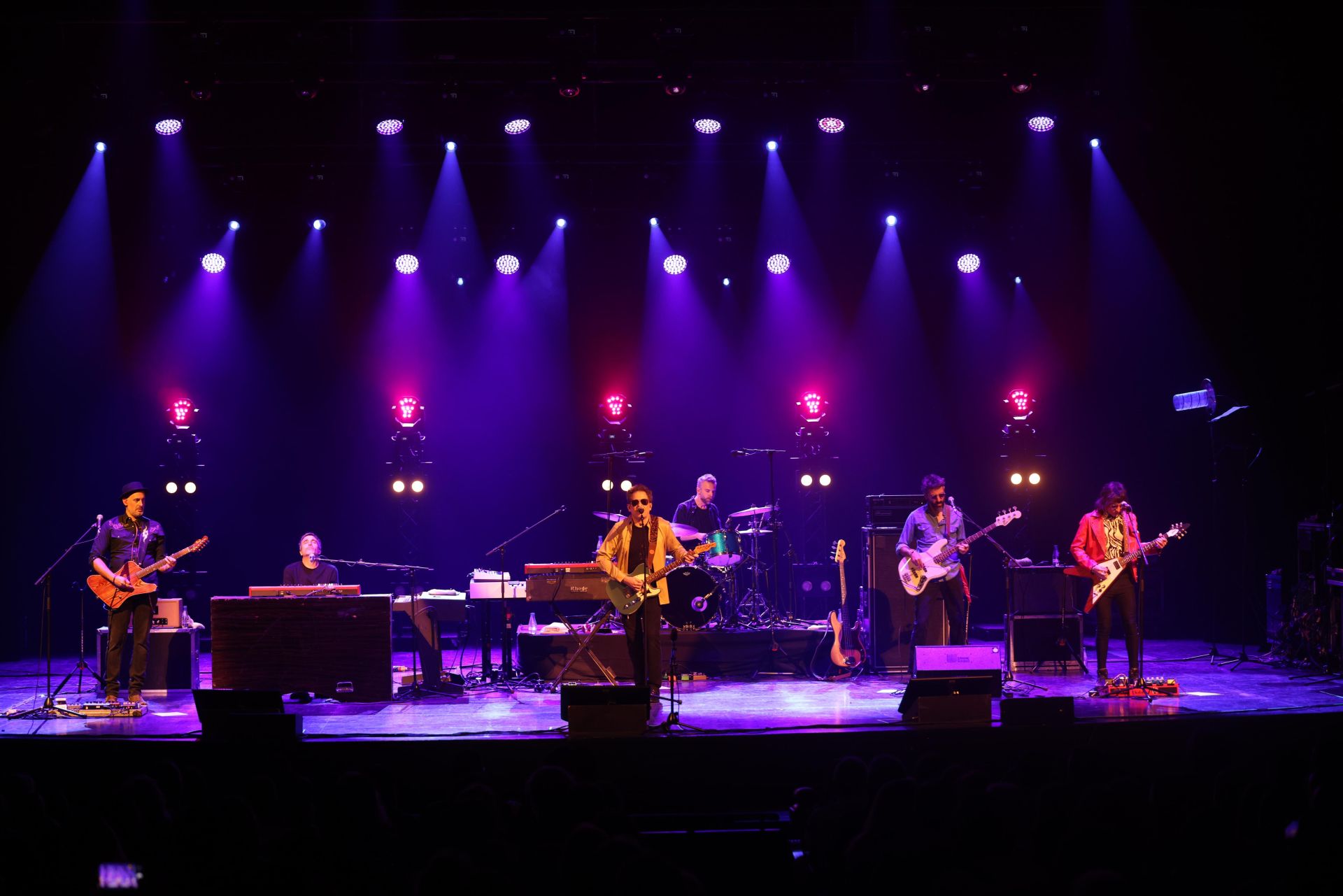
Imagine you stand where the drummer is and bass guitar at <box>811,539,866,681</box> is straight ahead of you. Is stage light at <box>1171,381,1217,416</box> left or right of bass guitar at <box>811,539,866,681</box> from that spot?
left

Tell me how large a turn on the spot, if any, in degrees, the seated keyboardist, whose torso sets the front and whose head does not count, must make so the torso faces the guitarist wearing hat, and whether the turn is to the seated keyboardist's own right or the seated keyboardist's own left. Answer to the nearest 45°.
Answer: approximately 45° to the seated keyboardist's own right

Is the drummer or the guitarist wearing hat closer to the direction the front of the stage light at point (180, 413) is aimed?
the guitarist wearing hat

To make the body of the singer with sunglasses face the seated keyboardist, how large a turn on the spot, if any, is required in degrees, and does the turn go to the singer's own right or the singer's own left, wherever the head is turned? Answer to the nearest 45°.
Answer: approximately 135° to the singer's own right

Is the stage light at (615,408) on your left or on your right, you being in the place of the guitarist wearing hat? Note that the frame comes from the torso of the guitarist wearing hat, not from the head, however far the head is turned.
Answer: on your left
